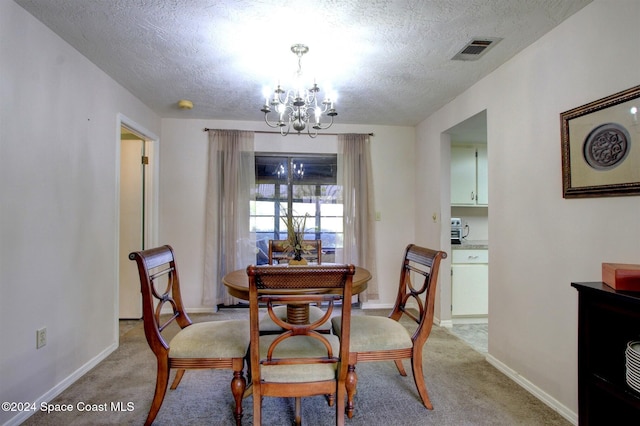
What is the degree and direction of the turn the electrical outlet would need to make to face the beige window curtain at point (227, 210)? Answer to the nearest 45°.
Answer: approximately 90° to its left

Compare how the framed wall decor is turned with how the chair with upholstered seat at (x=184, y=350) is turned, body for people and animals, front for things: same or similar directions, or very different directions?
very different directions

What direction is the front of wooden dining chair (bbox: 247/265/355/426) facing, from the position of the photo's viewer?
facing away from the viewer

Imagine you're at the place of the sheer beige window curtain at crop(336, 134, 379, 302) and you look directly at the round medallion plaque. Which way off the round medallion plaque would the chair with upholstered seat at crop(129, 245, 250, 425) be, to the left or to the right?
right

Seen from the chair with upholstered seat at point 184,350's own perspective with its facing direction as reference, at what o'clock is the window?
The window is roughly at 10 o'clock from the chair with upholstered seat.

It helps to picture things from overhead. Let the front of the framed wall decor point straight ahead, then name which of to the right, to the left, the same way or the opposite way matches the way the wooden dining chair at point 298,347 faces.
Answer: to the right

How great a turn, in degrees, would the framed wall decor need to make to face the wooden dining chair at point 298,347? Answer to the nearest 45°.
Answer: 0° — it already faces it

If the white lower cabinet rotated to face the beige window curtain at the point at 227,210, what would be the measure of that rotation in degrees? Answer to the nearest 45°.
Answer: approximately 90° to its right

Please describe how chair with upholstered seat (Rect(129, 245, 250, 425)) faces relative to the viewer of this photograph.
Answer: facing to the right of the viewer

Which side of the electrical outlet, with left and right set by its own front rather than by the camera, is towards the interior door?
left

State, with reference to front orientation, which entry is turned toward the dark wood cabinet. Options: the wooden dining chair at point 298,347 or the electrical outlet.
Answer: the electrical outlet
